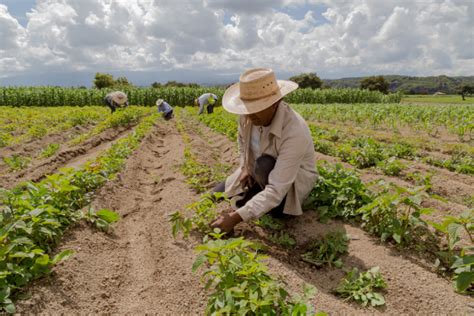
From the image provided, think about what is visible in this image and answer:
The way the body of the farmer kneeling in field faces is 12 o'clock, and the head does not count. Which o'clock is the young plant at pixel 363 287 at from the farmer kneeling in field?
The young plant is roughly at 9 o'clock from the farmer kneeling in field.

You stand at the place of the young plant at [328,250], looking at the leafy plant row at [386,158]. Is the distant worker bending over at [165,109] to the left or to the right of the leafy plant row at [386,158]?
left

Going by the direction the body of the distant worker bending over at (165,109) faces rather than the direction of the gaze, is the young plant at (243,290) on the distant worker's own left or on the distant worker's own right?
on the distant worker's own left

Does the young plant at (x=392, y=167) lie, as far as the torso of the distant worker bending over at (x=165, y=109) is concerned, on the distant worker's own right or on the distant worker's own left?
on the distant worker's own left

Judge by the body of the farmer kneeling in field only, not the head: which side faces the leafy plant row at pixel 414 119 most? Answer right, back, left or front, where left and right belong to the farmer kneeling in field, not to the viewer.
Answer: back

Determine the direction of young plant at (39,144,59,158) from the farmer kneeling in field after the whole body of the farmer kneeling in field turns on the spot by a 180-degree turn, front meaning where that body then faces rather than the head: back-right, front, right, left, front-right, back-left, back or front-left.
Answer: left

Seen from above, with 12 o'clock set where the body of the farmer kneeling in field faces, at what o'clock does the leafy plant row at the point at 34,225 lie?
The leafy plant row is roughly at 1 o'clock from the farmer kneeling in field.

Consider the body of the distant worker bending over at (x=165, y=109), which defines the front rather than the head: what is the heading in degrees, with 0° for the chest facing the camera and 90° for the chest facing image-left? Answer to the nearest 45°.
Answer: approximately 90°

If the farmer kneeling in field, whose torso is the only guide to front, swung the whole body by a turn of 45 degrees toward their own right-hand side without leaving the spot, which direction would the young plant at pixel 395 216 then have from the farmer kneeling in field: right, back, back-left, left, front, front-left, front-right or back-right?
back

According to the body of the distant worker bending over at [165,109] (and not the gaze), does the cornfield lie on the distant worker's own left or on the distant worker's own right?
on the distant worker's own right

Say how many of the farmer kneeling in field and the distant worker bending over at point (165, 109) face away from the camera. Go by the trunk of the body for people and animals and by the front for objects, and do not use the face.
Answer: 0

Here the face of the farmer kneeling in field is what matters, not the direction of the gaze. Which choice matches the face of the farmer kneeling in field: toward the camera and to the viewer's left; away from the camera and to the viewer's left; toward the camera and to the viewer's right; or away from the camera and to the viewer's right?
toward the camera and to the viewer's left
